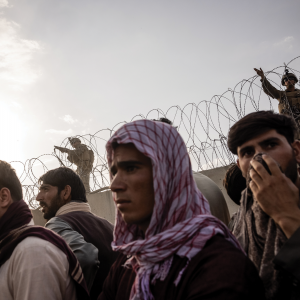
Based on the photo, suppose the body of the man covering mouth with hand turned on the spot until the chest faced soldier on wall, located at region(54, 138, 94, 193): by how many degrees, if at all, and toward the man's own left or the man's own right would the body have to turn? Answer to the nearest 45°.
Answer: approximately 90° to the man's own right

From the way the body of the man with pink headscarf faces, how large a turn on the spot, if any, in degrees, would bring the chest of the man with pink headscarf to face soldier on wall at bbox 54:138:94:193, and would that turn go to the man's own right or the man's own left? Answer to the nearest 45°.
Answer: approximately 135° to the man's own right

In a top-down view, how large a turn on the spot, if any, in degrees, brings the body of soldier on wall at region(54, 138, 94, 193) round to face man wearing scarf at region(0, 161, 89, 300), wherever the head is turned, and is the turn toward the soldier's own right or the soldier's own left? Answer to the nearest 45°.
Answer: approximately 45° to the soldier's own left

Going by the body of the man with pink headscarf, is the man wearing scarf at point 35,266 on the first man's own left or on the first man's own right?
on the first man's own right

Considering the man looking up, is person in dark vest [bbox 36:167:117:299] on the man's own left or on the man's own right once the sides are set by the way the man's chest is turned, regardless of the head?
on the man's own right

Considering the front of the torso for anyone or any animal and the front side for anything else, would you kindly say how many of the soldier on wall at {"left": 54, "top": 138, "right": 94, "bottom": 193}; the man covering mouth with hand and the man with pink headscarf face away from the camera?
0

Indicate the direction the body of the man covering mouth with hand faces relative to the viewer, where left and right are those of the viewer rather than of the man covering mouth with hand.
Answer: facing the viewer and to the left of the viewer

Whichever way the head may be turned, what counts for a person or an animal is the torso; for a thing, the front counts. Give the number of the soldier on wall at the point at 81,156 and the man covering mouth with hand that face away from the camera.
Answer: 0

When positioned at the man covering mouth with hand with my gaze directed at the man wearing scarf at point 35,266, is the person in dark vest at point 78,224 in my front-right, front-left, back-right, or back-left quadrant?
front-right

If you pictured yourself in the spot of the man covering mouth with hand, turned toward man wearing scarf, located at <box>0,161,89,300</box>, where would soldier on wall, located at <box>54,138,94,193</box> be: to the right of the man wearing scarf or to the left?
right

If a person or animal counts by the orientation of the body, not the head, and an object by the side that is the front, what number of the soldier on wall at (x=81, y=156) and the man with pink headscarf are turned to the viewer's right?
0

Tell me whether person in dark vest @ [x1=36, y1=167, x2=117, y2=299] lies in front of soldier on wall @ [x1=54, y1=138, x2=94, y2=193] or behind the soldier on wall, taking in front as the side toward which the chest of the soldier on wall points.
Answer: in front

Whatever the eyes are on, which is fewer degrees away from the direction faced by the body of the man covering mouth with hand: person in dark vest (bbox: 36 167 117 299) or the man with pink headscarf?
the man with pink headscarf

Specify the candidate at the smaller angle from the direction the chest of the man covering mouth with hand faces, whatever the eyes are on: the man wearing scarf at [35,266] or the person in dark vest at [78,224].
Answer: the man wearing scarf
